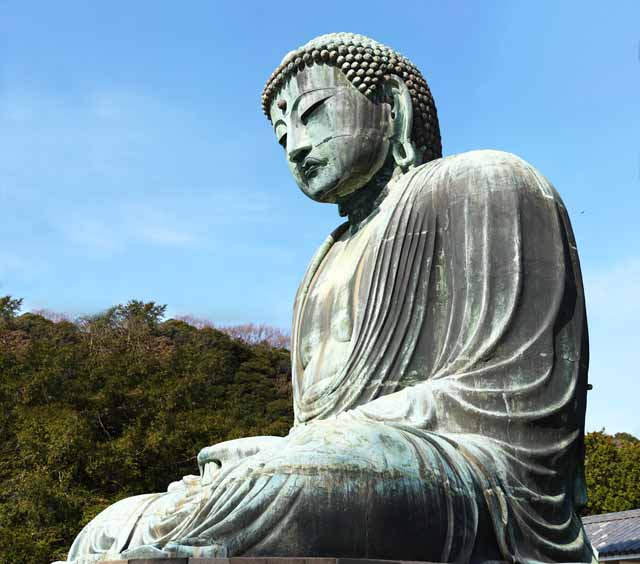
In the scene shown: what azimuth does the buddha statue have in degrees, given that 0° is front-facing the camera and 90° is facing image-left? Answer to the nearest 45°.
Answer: approximately 45°

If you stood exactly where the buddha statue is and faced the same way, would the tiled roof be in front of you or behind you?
behind
